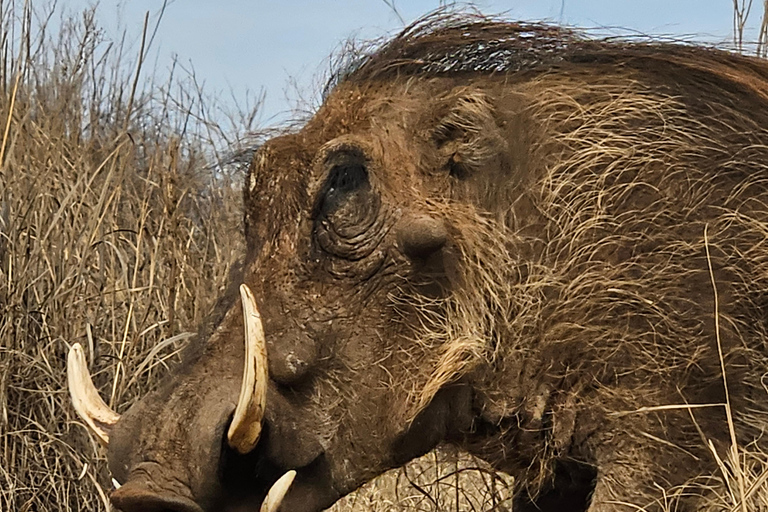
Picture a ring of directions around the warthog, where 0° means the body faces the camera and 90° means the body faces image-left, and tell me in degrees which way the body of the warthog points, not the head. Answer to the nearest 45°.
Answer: approximately 90°
